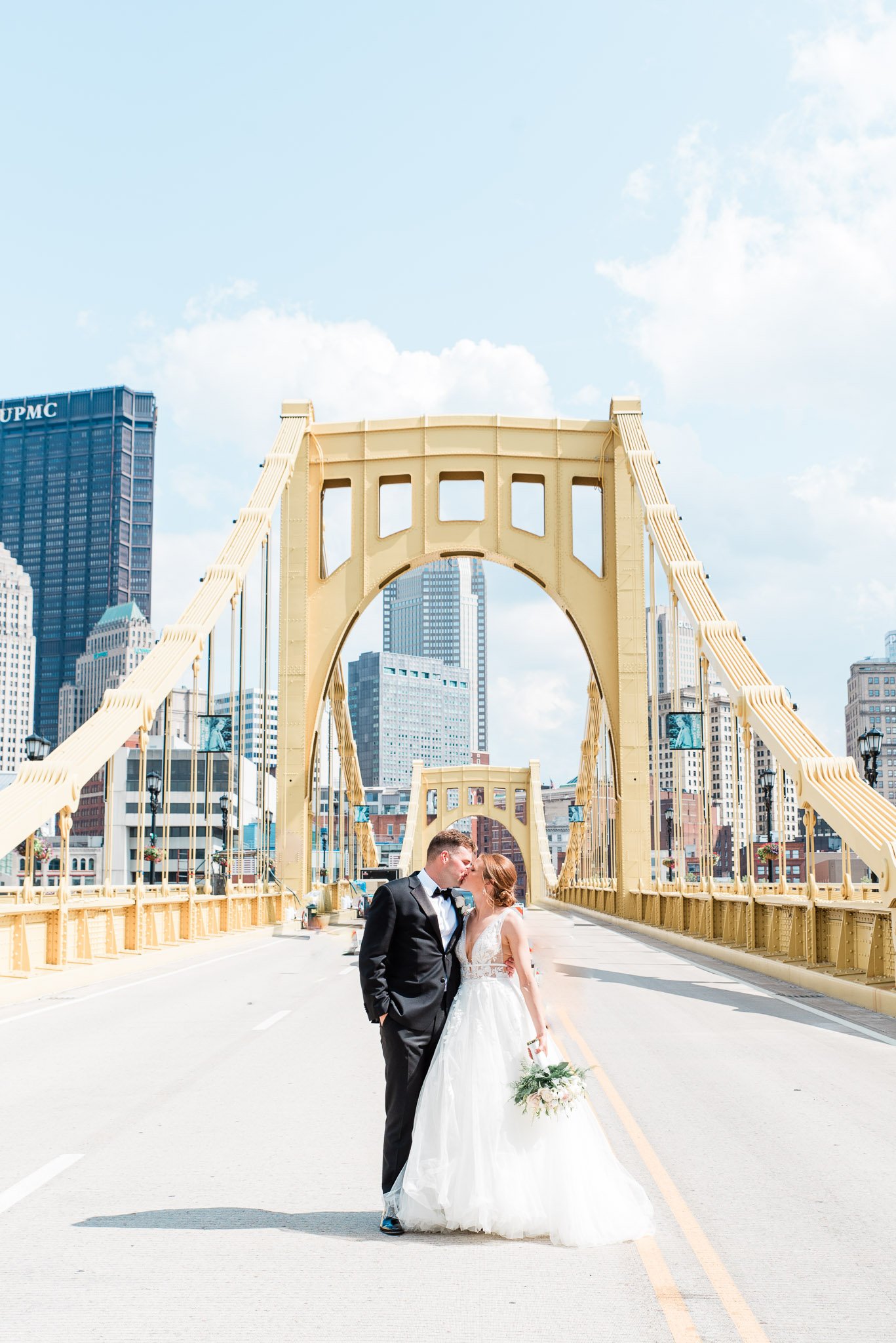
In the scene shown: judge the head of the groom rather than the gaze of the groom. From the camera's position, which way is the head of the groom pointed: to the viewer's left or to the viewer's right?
to the viewer's right

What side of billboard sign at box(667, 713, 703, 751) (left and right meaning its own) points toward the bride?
front

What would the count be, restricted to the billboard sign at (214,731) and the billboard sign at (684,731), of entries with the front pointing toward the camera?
2

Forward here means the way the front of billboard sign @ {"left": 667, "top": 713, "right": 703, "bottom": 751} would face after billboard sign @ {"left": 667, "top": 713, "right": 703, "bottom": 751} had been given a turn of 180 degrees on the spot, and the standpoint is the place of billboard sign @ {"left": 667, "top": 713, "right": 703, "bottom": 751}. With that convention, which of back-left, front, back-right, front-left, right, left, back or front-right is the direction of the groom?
back

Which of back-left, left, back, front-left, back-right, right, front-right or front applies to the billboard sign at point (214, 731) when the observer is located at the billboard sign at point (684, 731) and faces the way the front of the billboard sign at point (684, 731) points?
right

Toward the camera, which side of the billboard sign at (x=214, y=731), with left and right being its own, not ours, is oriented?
front

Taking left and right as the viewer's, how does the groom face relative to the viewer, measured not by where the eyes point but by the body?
facing the viewer and to the right of the viewer

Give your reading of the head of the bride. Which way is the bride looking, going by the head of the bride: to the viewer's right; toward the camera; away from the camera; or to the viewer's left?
to the viewer's left

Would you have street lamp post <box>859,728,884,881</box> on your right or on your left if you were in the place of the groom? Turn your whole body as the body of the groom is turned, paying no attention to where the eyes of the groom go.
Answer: on your left

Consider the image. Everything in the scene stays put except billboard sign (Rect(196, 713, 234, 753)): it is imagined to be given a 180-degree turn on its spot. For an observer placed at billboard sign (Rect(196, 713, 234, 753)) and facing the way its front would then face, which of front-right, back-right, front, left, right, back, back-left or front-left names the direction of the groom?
back

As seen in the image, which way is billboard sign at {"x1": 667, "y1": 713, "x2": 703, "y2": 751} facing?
toward the camera

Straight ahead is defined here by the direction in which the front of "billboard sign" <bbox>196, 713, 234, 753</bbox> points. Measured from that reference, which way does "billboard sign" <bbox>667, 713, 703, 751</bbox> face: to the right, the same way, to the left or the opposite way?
the same way
